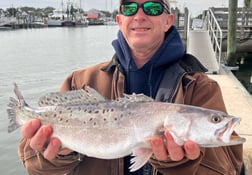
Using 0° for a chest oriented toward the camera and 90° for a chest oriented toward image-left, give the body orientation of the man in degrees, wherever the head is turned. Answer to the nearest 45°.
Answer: approximately 0°
